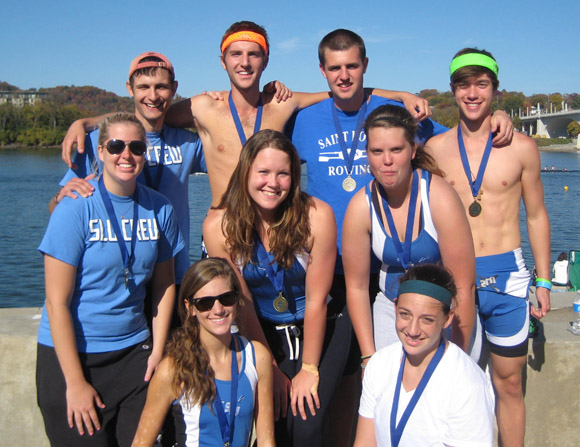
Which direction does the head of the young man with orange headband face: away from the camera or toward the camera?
toward the camera

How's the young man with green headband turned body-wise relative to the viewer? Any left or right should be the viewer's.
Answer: facing the viewer

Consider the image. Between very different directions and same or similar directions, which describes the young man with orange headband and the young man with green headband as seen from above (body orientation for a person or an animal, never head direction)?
same or similar directions

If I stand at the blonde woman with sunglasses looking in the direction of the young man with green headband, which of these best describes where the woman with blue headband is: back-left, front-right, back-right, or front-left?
front-right

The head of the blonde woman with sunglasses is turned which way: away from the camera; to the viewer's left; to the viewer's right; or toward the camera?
toward the camera

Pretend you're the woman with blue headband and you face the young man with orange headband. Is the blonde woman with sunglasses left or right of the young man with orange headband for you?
left

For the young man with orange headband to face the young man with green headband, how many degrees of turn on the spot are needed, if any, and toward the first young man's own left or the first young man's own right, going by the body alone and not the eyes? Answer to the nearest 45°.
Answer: approximately 45° to the first young man's own left

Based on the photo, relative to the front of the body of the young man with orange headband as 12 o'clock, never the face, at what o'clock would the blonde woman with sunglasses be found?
The blonde woman with sunglasses is roughly at 1 o'clock from the young man with orange headband.

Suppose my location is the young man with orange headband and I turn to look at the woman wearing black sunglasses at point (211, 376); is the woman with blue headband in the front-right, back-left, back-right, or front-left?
front-left

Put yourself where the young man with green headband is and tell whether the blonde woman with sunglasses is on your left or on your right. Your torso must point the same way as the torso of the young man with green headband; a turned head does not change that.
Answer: on your right

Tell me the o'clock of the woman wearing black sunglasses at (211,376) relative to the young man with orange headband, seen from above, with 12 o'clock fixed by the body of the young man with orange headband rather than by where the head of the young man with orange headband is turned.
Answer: The woman wearing black sunglasses is roughly at 12 o'clock from the young man with orange headband.

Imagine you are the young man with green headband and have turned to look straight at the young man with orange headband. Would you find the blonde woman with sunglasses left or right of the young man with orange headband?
left

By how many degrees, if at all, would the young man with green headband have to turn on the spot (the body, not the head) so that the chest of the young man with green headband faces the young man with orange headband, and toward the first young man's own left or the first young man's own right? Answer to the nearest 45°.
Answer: approximately 90° to the first young man's own right

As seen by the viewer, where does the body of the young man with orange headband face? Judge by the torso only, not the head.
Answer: toward the camera

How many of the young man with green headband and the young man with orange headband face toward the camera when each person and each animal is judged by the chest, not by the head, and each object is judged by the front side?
2

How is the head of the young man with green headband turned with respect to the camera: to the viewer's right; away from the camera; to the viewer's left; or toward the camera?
toward the camera
